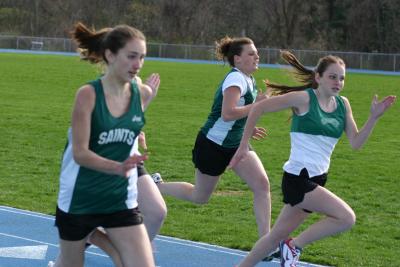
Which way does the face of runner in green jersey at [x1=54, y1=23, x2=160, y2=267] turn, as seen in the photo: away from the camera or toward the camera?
toward the camera

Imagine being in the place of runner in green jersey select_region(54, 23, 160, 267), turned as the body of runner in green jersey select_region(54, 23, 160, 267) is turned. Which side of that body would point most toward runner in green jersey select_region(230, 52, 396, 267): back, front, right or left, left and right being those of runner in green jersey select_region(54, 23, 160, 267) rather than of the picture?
left

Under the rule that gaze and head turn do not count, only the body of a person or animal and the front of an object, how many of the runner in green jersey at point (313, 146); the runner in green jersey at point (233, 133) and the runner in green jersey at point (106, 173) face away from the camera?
0

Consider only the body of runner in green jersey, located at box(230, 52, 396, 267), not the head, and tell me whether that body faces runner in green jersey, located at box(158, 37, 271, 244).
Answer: no

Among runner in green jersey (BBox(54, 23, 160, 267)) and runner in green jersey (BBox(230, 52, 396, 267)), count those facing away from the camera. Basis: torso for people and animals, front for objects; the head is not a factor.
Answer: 0

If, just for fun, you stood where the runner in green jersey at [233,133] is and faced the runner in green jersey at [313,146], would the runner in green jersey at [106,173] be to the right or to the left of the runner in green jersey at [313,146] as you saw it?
right

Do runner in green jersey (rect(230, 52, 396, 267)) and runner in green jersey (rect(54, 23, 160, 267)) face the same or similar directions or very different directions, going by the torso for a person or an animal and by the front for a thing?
same or similar directions

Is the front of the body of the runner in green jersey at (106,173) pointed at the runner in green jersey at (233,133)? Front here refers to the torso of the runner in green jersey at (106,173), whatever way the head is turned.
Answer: no
